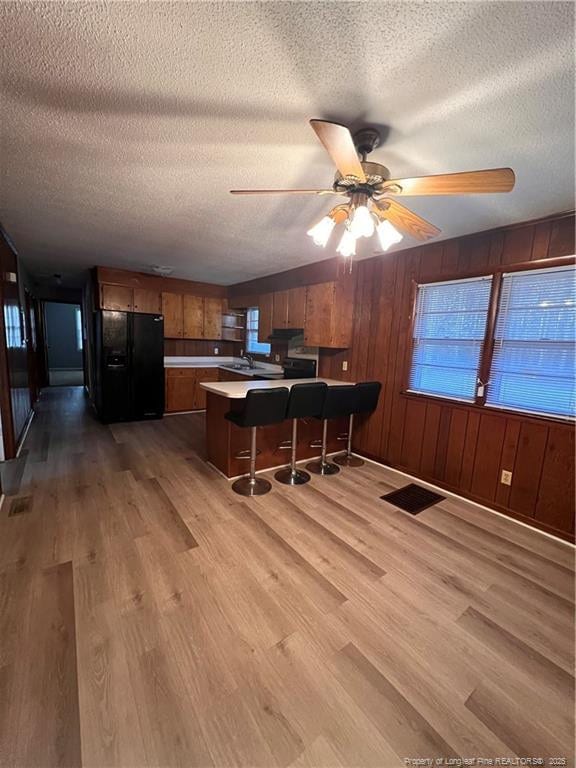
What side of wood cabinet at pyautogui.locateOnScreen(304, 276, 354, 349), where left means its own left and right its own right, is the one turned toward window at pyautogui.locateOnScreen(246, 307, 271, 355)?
right

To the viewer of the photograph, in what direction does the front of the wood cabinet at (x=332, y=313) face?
facing the viewer and to the left of the viewer

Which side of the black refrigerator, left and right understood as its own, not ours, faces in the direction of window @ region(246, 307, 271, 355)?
left

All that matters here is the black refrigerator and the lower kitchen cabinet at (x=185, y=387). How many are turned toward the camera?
2

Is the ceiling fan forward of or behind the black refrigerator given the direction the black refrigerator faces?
forward

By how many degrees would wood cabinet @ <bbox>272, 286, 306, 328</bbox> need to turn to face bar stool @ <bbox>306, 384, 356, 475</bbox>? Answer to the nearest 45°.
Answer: approximately 45° to its left

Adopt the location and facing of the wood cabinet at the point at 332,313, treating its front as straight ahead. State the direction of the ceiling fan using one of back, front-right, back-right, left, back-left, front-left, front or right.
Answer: front-left

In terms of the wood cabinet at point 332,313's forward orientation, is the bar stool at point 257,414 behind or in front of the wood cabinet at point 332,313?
in front

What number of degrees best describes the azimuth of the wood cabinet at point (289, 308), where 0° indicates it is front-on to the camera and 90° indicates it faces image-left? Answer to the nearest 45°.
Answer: approximately 45°

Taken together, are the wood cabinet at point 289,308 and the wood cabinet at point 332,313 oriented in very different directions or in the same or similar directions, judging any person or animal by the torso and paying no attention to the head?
same or similar directions

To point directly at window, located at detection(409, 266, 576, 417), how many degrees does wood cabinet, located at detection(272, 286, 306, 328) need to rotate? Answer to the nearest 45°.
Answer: approximately 90° to its left

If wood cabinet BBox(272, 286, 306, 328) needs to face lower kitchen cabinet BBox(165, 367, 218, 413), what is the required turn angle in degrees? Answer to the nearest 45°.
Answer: approximately 90° to its right

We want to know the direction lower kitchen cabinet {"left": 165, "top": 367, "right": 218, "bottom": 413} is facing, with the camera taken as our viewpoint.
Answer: facing the viewer

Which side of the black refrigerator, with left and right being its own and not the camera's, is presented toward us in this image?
front

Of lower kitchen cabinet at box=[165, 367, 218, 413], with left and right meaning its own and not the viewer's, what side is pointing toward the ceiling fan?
front
